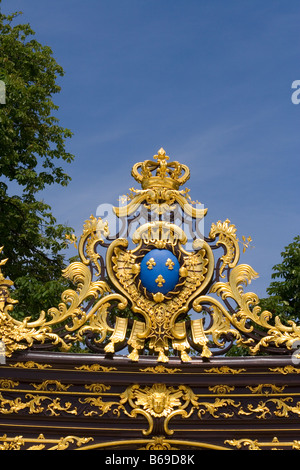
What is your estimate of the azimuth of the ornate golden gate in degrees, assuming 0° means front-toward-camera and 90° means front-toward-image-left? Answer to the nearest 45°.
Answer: approximately 0°

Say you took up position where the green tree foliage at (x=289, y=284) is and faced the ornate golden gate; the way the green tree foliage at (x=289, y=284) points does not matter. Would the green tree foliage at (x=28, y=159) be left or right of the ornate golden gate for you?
right

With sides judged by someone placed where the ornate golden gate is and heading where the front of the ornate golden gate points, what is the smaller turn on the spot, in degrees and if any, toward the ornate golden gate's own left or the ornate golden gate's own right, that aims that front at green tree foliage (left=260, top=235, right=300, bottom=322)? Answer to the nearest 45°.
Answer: approximately 135° to the ornate golden gate's own left
